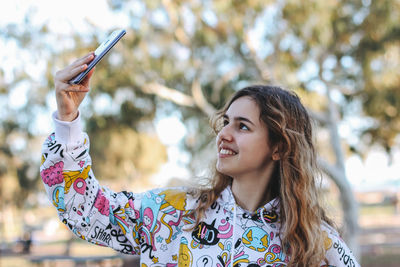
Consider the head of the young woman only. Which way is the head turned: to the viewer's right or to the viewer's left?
to the viewer's left

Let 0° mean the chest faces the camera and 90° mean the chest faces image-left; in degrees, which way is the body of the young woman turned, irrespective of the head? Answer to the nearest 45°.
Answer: approximately 45°
